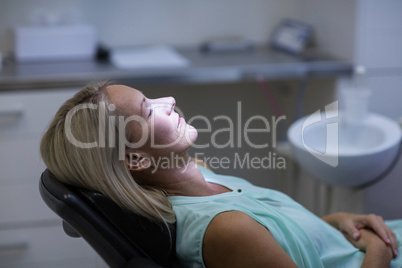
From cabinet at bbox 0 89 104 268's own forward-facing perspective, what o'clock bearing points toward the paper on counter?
The paper on counter is roughly at 8 o'clock from the cabinet.

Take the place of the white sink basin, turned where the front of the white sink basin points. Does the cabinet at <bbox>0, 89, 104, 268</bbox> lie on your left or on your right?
on your right

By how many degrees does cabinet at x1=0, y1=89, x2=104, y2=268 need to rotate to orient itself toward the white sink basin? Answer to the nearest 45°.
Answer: approximately 45° to its left

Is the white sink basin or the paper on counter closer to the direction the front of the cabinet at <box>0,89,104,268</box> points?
the white sink basin

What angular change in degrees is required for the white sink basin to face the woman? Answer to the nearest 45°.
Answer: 0° — it already faces them

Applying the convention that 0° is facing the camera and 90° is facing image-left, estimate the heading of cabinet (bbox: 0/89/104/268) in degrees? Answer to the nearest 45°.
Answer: approximately 0°
